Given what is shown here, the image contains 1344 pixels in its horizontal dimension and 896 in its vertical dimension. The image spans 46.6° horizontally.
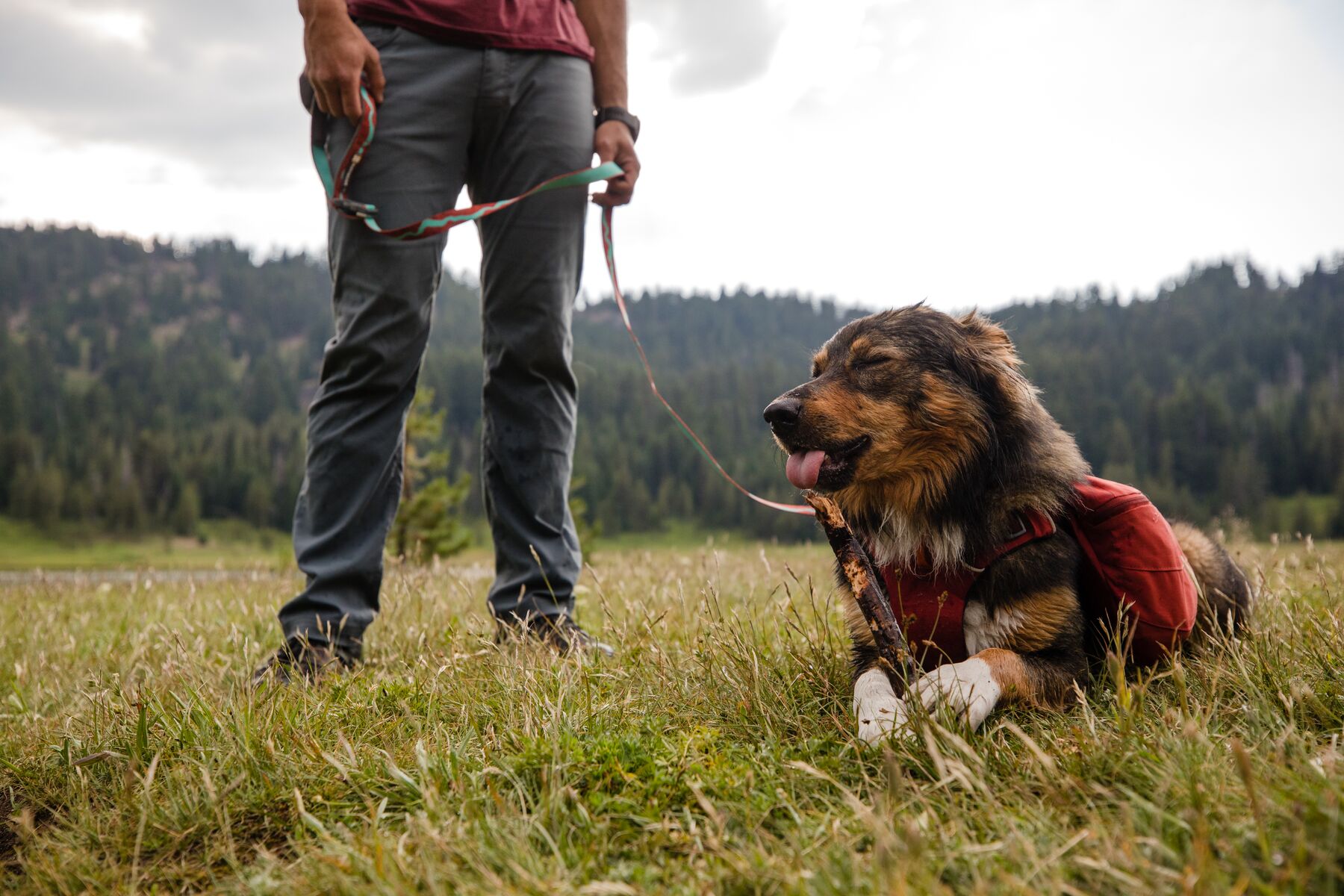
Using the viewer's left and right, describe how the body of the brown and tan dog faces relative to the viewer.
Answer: facing the viewer and to the left of the viewer
